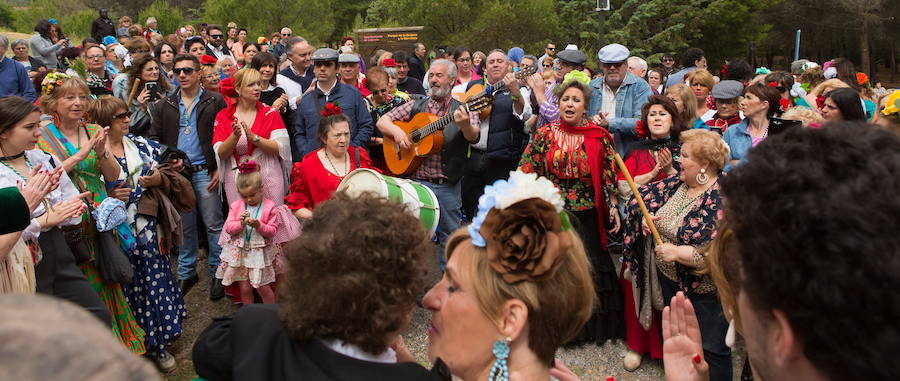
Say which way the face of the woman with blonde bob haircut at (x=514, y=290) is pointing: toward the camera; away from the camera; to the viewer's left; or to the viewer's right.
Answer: to the viewer's left

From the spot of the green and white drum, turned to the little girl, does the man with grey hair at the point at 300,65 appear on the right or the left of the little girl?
right

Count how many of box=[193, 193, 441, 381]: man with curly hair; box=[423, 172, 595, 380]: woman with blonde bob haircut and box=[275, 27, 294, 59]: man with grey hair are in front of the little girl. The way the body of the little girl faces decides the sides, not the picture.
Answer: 2

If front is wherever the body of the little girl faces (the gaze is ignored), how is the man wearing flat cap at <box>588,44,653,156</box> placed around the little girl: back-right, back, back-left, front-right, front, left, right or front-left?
left

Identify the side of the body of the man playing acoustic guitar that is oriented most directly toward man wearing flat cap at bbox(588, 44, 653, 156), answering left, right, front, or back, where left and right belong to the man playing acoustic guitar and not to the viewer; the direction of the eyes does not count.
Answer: left

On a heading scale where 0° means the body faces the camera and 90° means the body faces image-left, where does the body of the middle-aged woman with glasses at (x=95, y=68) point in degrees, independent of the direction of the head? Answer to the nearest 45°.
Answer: approximately 0°

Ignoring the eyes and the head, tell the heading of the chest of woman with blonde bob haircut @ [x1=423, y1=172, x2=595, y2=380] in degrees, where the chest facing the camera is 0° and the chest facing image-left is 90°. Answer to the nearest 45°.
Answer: approximately 90°

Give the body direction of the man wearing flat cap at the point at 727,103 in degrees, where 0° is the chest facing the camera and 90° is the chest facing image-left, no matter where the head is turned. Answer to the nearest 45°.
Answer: approximately 45°

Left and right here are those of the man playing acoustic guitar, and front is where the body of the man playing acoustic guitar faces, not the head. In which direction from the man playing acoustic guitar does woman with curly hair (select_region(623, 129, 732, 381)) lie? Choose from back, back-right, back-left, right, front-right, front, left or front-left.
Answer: front-left
